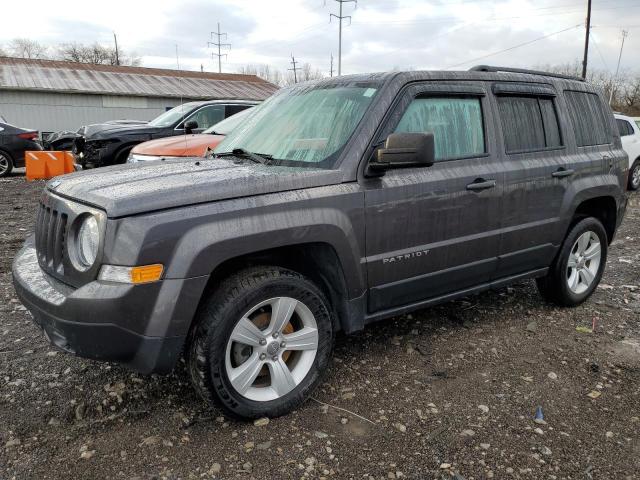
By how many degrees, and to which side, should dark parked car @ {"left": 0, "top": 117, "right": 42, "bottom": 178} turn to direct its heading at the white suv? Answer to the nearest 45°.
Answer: approximately 180°

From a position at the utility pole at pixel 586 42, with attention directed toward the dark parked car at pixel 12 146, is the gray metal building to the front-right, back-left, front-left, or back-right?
front-right

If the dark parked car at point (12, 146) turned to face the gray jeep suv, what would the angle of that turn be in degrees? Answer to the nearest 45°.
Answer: approximately 135° to its left

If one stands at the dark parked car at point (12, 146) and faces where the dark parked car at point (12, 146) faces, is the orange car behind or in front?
behind

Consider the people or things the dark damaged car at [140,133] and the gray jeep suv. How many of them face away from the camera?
0

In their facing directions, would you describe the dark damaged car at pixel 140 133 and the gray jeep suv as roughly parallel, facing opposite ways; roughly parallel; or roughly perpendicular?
roughly parallel

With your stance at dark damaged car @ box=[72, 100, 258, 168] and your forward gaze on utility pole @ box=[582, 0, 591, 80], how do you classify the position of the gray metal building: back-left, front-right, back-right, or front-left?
front-left

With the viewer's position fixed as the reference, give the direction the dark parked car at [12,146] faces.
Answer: facing away from the viewer and to the left of the viewer

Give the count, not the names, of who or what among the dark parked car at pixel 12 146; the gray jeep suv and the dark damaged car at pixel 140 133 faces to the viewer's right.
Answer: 0

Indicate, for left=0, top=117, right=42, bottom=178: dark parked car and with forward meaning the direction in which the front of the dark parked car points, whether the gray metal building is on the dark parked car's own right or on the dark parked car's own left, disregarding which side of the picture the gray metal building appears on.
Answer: on the dark parked car's own right

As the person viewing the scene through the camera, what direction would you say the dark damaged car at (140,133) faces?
facing the viewer and to the left of the viewer

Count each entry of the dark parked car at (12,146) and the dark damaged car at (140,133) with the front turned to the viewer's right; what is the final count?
0

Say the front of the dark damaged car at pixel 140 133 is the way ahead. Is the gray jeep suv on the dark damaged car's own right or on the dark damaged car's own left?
on the dark damaged car's own left
